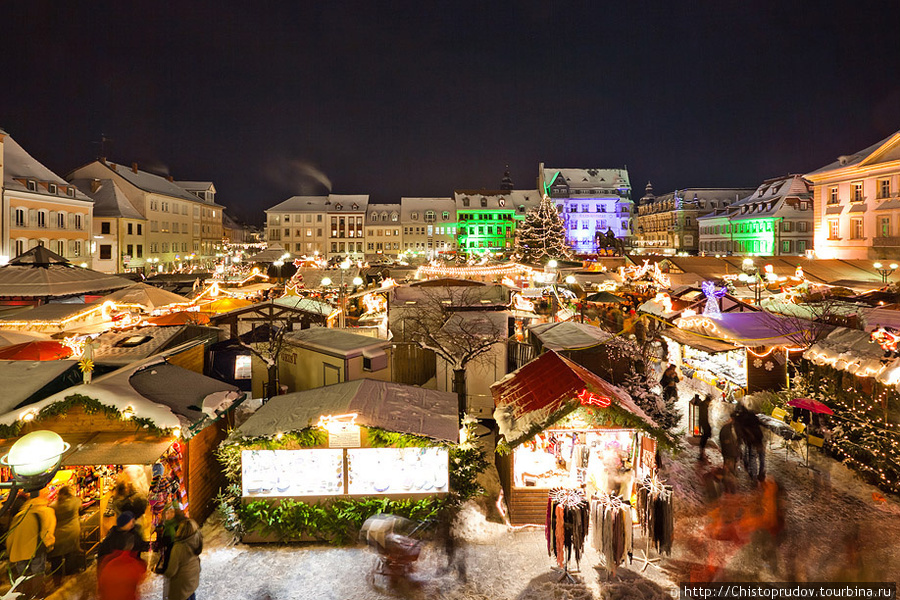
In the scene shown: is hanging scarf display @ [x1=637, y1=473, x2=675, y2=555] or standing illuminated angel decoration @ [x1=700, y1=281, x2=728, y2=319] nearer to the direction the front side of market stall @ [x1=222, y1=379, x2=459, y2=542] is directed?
the hanging scarf display

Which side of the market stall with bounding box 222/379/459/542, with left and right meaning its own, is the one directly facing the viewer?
front

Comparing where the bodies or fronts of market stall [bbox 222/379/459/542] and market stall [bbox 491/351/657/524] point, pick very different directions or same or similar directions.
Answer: same or similar directions

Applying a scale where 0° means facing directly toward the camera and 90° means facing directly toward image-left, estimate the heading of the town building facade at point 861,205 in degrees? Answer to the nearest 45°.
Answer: approximately 45°

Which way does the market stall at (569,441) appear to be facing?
toward the camera

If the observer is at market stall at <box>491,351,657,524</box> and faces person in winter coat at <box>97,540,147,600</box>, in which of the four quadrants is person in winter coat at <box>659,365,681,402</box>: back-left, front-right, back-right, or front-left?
back-right

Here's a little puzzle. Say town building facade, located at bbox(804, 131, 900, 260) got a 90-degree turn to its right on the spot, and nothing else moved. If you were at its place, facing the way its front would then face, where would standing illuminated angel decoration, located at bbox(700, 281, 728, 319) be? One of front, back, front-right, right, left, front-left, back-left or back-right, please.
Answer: back-left

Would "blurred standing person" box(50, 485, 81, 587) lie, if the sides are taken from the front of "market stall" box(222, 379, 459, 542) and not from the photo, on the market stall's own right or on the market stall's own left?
on the market stall's own right

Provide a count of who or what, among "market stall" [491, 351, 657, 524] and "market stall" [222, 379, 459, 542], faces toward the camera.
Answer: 2

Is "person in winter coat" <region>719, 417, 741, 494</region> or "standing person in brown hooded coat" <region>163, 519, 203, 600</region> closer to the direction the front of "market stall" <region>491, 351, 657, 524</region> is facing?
the standing person in brown hooded coat

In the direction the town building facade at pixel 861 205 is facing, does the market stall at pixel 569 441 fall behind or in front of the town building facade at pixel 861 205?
in front

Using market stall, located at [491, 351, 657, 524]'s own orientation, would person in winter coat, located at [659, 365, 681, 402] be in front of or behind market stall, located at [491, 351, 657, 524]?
behind

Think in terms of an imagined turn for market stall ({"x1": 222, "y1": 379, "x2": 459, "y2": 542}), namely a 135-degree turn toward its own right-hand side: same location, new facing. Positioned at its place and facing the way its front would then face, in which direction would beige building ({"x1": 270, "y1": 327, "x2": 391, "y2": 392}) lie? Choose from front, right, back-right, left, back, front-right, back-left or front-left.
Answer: front-right
